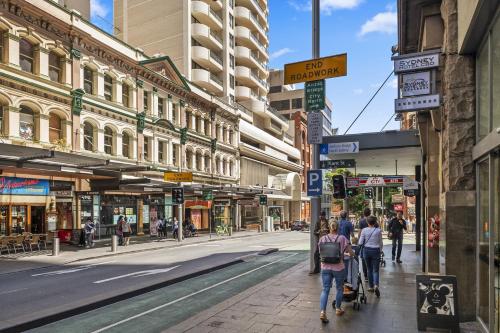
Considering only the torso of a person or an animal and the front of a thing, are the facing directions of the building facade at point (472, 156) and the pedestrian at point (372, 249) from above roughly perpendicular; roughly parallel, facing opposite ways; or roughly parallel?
roughly perpendicular

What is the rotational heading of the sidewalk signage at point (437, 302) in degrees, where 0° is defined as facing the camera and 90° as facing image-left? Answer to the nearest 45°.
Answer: approximately 0°

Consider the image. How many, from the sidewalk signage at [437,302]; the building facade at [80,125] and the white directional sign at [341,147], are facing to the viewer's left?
0

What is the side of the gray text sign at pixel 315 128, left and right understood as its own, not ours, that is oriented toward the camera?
front

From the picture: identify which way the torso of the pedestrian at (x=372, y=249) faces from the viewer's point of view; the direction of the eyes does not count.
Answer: away from the camera

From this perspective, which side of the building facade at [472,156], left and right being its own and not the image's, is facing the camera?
left

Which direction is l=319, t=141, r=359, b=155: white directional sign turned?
toward the camera

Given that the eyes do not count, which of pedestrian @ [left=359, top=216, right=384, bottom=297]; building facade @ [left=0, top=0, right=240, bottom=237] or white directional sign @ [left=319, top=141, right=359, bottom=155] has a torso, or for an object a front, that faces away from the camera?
the pedestrian

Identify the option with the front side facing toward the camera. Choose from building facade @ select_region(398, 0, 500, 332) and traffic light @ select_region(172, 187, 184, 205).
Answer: the traffic light

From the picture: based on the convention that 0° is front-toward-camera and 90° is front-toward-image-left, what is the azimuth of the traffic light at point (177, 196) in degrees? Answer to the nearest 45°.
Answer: approximately 0°
